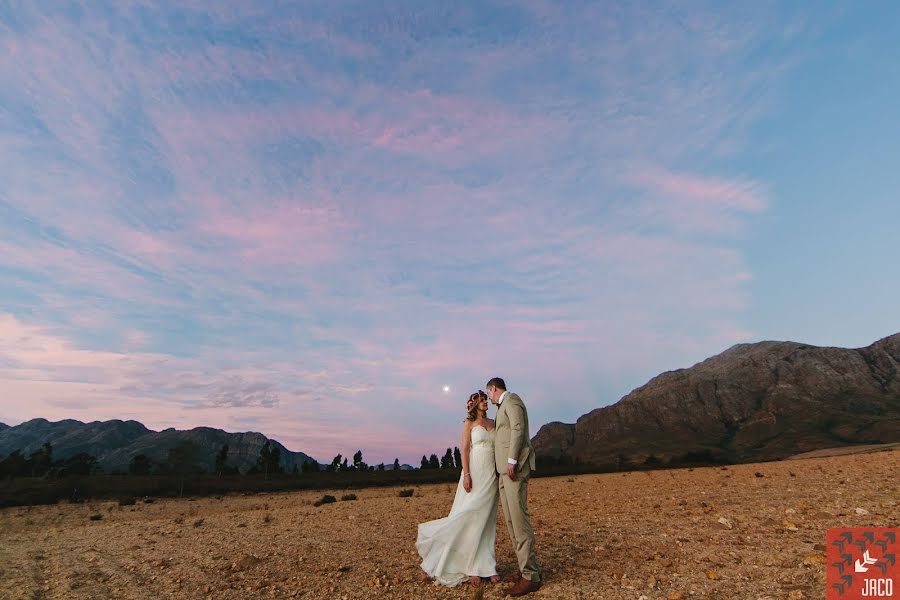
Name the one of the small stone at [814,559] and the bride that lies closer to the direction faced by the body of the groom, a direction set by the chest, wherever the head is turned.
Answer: the bride

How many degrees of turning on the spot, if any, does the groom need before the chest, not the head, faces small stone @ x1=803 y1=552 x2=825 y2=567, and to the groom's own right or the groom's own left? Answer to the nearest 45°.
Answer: approximately 180°

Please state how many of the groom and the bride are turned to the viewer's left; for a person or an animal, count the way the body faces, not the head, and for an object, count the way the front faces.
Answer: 1

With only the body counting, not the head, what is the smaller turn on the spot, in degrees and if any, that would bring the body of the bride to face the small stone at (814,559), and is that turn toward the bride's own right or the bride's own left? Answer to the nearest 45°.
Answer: approximately 45° to the bride's own left

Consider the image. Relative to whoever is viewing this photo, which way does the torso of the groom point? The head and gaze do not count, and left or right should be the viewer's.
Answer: facing to the left of the viewer

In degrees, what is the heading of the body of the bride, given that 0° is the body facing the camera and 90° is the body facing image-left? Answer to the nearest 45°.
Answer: approximately 315°
